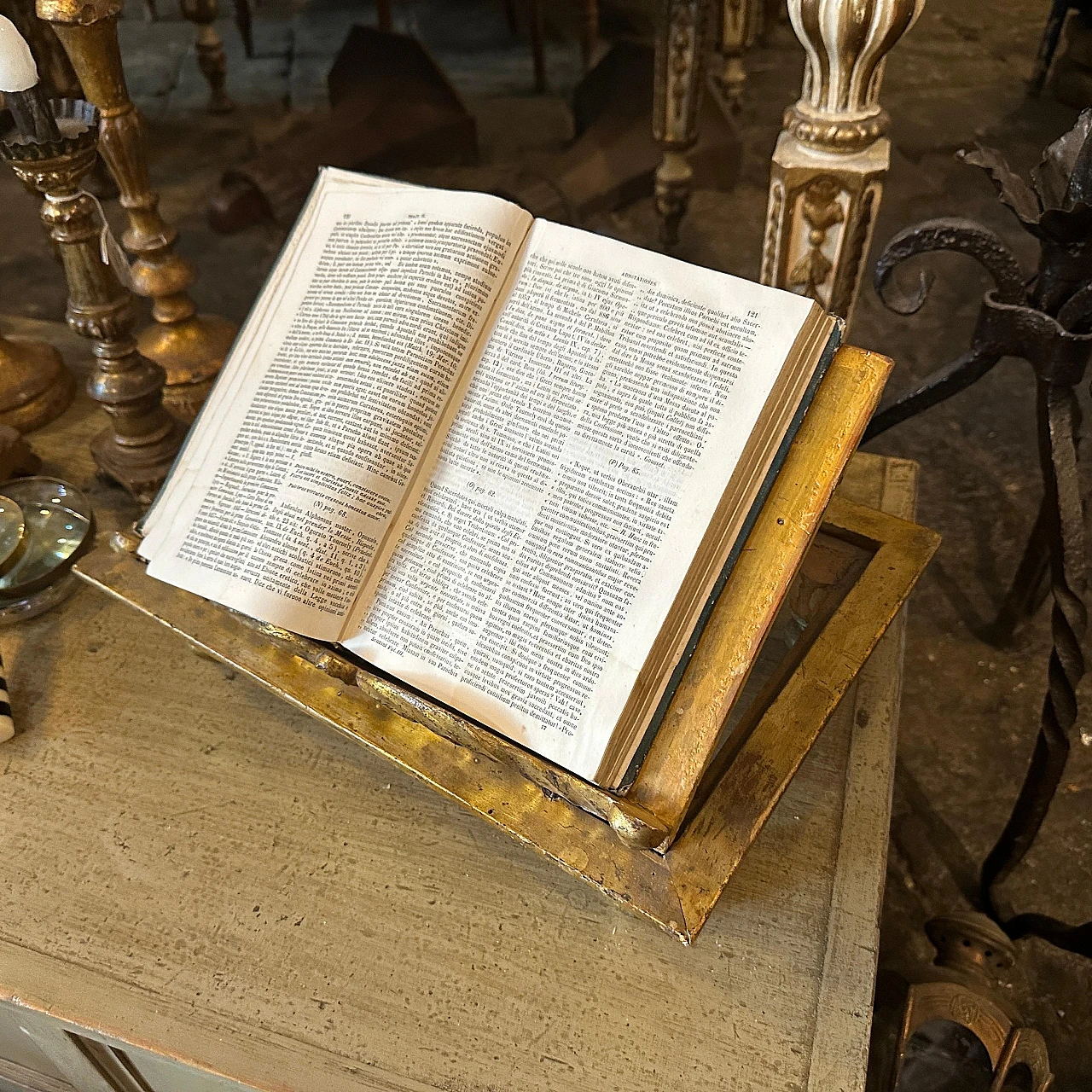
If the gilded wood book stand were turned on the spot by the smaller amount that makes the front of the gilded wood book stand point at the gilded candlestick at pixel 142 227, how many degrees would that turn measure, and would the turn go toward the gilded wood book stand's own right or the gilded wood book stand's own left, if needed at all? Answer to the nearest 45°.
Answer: approximately 90° to the gilded wood book stand's own right

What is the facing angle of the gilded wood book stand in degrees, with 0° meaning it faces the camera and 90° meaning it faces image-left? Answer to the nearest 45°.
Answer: approximately 45°

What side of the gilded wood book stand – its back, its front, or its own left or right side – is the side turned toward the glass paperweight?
right
